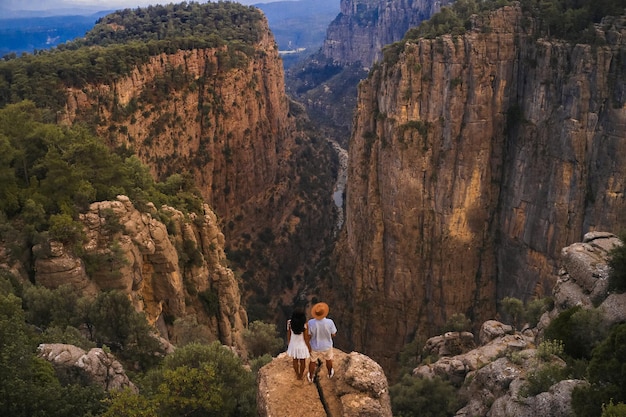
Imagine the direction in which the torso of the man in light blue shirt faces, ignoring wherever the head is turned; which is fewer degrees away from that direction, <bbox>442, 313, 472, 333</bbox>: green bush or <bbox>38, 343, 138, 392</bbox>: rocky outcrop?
the green bush

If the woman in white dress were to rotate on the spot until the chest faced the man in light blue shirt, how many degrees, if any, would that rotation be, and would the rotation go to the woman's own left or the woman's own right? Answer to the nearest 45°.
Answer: approximately 45° to the woman's own right

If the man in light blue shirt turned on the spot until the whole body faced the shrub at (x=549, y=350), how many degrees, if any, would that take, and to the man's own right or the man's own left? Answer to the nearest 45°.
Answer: approximately 45° to the man's own right

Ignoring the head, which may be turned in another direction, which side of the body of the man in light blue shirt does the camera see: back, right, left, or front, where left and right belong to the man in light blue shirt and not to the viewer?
back

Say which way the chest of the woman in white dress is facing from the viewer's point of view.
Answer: away from the camera

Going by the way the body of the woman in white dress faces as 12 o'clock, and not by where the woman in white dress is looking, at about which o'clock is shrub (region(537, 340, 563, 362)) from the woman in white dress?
The shrub is roughly at 2 o'clock from the woman in white dress.

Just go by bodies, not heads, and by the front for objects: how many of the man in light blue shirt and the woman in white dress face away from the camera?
2

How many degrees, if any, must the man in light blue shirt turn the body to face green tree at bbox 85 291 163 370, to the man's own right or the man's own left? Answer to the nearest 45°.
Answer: approximately 45° to the man's own left
